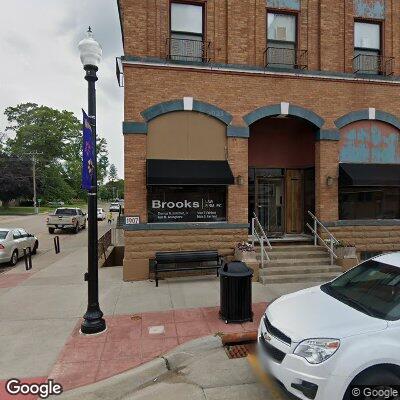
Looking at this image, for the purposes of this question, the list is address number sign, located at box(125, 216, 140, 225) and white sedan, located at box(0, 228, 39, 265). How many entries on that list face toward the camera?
1

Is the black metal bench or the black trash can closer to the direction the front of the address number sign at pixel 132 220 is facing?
the black trash can

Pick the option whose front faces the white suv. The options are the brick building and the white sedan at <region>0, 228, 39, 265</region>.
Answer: the brick building

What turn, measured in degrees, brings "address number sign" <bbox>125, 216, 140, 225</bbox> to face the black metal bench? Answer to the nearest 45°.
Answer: approximately 90° to its left

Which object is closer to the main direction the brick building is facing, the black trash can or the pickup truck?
the black trash can

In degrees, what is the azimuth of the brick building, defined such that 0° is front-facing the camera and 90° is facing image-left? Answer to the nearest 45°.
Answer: approximately 0°

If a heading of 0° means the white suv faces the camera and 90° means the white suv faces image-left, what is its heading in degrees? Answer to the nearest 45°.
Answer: approximately 45°

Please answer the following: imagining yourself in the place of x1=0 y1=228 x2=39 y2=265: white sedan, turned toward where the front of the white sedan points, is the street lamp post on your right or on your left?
on your right
